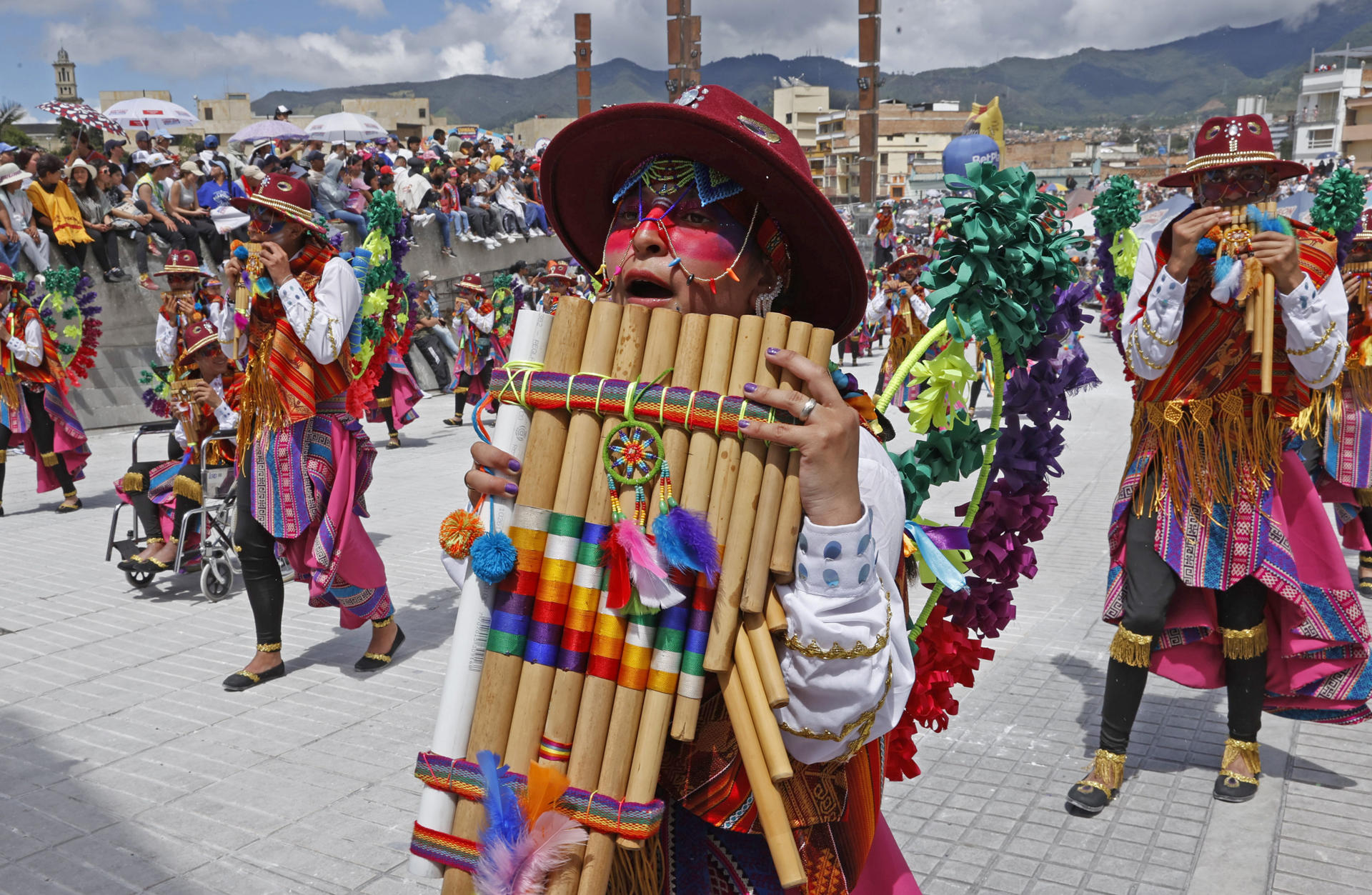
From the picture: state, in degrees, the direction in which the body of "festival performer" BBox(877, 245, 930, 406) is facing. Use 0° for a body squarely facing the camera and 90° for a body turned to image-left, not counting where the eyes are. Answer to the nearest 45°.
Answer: approximately 45°

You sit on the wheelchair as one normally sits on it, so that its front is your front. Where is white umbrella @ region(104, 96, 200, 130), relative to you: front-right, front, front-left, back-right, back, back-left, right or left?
back-right

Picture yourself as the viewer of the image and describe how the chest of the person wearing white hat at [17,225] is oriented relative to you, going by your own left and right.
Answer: facing the viewer and to the right of the viewer

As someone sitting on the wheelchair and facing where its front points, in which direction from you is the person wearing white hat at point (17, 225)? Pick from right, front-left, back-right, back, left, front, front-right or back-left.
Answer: back-right

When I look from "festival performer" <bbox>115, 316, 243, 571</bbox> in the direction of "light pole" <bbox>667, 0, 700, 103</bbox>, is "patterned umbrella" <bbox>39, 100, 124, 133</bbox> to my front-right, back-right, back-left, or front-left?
front-left

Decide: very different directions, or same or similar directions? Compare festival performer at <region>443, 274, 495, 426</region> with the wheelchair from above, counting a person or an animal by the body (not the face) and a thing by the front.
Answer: same or similar directions

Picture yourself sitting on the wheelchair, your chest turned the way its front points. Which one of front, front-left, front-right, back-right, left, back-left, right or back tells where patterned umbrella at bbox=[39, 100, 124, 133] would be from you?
back-right

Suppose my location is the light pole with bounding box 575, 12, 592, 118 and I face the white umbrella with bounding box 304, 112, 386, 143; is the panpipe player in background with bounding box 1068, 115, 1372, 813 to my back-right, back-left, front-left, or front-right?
front-left

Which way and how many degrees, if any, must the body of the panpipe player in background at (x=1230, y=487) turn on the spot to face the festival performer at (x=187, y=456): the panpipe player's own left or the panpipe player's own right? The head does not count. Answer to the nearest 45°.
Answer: approximately 90° to the panpipe player's own right

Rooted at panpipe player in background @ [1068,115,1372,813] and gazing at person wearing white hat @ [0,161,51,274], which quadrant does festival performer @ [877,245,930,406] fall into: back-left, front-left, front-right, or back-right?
front-right

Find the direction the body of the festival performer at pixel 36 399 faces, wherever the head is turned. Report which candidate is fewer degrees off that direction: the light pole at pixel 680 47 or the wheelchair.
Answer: the wheelchair

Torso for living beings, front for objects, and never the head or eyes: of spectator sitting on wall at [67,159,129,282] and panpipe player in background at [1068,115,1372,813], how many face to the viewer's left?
0

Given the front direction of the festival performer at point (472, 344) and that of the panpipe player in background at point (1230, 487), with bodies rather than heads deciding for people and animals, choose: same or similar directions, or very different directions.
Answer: same or similar directions

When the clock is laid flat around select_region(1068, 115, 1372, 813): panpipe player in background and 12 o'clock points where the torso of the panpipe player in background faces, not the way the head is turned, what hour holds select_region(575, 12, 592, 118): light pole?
The light pole is roughly at 5 o'clock from the panpipe player in background.
